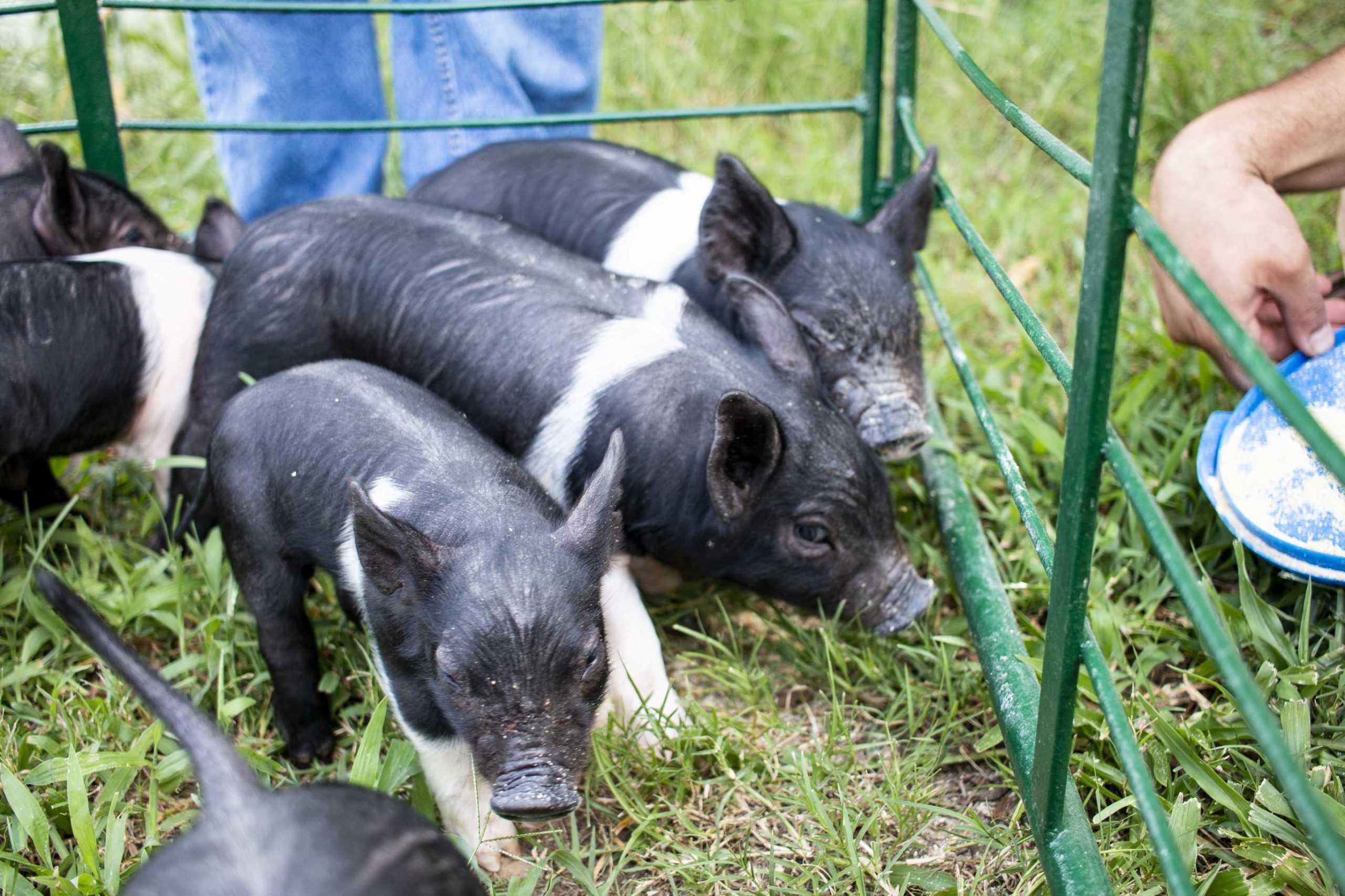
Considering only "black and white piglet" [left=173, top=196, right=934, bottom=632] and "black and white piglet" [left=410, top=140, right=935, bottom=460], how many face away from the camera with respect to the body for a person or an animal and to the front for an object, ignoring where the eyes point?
0

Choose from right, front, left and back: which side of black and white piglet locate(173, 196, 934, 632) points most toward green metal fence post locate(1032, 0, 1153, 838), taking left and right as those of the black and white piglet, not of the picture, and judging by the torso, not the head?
front

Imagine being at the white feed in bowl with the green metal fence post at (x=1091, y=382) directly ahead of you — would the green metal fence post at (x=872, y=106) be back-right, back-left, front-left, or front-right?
back-right

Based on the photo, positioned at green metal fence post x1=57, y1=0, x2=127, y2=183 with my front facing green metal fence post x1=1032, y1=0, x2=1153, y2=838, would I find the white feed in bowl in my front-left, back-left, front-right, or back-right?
front-left

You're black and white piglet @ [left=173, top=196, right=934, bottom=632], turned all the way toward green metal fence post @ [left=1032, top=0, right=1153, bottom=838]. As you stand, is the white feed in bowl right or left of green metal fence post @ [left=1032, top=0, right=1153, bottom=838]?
left

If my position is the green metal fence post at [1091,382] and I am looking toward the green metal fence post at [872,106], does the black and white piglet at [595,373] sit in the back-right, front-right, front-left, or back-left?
front-left

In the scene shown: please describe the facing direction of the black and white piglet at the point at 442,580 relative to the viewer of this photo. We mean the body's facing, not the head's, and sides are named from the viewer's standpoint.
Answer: facing the viewer and to the right of the viewer

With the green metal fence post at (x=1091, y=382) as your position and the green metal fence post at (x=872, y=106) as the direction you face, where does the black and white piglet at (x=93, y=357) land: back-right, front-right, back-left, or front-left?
front-left

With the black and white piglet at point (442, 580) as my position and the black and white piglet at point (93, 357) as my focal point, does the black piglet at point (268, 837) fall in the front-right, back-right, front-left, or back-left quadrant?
back-left

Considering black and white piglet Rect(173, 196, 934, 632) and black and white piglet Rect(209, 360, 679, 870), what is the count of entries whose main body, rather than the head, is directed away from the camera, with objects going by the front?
0

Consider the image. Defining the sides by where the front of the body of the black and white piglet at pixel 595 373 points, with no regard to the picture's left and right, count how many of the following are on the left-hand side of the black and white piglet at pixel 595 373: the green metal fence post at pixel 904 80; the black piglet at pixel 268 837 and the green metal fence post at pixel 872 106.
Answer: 2

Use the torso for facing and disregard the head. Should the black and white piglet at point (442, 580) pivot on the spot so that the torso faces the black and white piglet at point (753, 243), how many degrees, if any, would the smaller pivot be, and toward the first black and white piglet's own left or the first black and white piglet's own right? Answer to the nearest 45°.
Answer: approximately 90° to the first black and white piglet's own left
